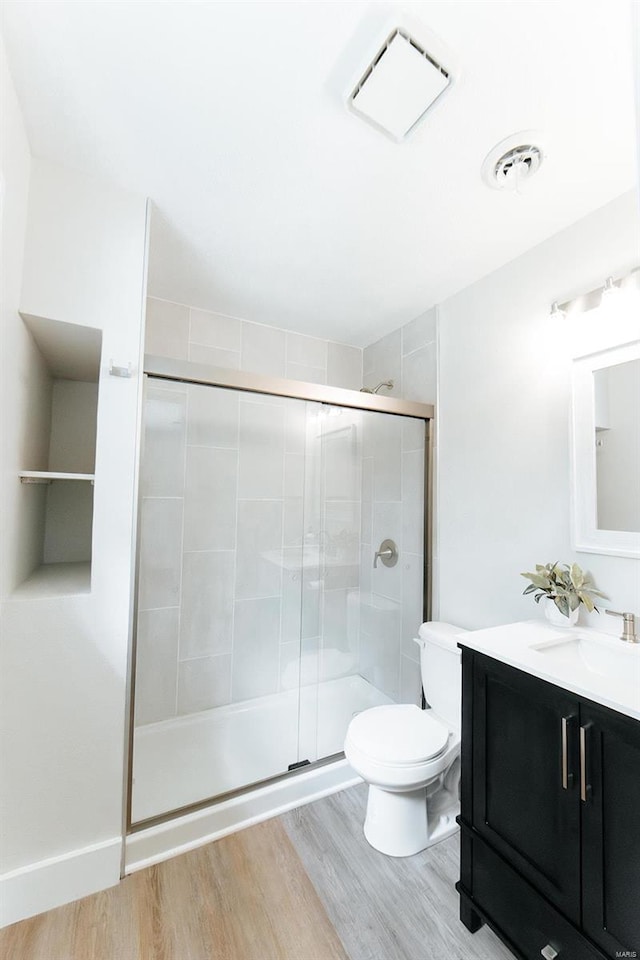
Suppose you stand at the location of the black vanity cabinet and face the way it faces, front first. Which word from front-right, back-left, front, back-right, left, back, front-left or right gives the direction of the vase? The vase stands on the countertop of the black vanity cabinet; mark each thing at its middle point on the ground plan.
back-right

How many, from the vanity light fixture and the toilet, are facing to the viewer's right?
0

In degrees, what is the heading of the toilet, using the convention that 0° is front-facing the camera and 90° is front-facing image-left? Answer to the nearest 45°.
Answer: approximately 45°

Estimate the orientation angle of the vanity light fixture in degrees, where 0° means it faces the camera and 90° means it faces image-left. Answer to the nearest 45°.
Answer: approximately 45°

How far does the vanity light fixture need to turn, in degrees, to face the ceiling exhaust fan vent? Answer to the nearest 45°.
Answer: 0° — it already faces it

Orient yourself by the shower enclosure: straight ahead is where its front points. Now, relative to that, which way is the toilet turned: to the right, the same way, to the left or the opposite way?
to the right

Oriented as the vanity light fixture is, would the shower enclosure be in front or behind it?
in front

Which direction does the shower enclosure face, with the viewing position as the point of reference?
facing the viewer and to the right of the viewer

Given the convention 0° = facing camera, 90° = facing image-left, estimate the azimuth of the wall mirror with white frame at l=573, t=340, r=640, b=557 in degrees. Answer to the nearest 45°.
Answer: approximately 45°

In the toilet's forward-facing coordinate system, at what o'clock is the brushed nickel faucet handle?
The brushed nickel faucet handle is roughly at 8 o'clock from the toilet.
